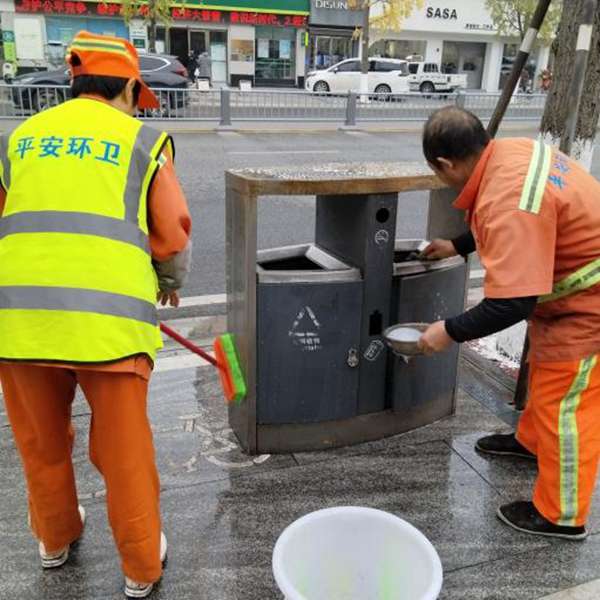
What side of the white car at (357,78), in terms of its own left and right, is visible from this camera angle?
left

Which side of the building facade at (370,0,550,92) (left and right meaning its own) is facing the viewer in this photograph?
front

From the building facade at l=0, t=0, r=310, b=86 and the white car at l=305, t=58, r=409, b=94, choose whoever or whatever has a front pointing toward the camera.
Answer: the building facade

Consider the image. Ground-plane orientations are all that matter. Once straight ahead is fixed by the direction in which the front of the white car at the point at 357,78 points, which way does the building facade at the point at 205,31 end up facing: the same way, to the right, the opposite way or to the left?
to the left

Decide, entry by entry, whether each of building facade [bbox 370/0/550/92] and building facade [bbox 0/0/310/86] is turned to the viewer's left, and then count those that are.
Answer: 0

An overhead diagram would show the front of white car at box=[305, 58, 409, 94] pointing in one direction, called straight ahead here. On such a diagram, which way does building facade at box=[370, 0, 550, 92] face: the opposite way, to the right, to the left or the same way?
to the left

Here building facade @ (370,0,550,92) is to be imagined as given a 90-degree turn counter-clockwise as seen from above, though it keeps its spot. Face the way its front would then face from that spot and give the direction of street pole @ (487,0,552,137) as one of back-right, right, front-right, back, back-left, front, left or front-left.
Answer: right

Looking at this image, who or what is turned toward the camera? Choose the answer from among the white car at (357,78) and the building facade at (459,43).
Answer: the building facade

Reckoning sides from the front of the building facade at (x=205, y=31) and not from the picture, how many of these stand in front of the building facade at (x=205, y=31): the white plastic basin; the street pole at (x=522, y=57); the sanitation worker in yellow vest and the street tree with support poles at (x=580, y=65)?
4

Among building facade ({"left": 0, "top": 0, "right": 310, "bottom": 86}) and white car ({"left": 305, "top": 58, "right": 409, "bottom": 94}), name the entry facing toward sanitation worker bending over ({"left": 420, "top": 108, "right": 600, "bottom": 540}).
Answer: the building facade

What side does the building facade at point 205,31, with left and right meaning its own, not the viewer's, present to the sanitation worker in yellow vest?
front

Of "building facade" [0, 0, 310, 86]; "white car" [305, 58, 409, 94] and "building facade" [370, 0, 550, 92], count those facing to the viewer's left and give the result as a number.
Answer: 1

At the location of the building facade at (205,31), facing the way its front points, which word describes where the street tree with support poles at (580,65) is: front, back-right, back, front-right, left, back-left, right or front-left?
front

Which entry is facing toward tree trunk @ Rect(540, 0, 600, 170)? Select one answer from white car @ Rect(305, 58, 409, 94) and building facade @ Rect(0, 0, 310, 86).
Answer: the building facade

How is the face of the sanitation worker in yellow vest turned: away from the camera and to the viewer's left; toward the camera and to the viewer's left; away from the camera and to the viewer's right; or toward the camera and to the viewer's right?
away from the camera and to the viewer's right

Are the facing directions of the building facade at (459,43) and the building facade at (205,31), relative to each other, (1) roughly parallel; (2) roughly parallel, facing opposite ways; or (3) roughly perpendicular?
roughly parallel

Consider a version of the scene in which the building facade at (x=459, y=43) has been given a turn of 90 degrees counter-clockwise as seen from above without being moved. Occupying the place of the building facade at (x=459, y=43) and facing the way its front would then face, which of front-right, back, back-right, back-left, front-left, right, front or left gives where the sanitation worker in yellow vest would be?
right

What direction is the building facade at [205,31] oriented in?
toward the camera
